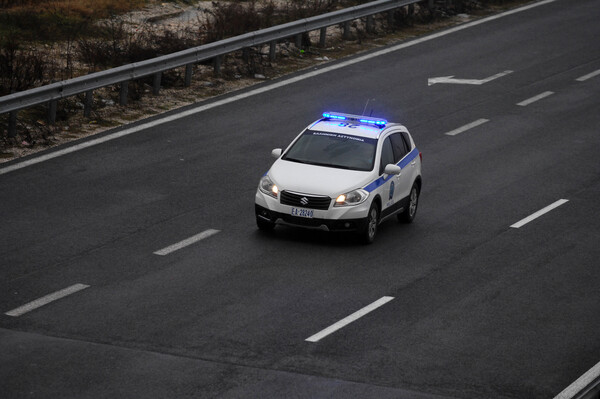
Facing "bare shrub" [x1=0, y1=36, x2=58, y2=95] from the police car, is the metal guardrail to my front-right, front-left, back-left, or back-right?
front-right

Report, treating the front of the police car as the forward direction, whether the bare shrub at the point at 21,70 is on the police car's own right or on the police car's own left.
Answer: on the police car's own right

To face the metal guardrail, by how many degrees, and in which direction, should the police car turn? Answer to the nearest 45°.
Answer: approximately 90° to its right

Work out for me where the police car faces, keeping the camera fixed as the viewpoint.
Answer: facing the viewer and to the left of the viewer
